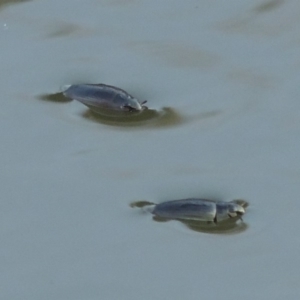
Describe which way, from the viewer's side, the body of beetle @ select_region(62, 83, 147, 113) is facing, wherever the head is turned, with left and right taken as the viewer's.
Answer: facing to the right of the viewer

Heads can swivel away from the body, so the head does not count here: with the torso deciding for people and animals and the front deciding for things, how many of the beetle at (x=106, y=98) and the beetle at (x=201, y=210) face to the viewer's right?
2

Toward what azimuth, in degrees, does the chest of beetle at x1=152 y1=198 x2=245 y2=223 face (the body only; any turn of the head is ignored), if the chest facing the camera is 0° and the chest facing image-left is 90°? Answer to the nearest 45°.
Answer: approximately 270°
